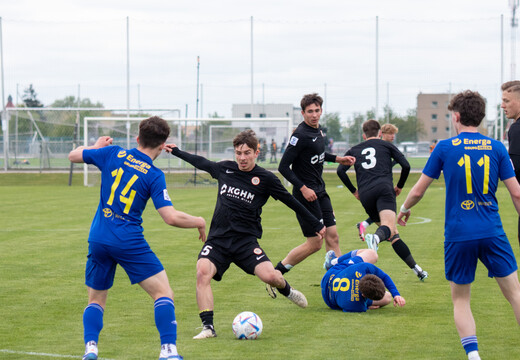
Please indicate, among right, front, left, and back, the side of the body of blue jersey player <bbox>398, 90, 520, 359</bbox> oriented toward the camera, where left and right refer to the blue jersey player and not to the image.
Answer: back

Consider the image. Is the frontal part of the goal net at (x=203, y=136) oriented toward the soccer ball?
yes

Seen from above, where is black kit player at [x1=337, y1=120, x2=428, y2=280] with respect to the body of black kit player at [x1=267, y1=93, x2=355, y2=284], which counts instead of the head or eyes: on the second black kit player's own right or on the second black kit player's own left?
on the second black kit player's own left

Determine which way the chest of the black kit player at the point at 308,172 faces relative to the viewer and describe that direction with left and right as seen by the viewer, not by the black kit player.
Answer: facing the viewer and to the right of the viewer

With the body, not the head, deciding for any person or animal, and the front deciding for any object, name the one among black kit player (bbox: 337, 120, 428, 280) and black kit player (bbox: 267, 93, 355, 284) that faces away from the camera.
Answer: black kit player (bbox: 337, 120, 428, 280)

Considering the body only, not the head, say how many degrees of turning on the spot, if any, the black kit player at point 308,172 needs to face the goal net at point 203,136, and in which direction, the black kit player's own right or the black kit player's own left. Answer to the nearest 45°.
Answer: approximately 135° to the black kit player's own left

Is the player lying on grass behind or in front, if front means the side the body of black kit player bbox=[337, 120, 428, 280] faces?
behind

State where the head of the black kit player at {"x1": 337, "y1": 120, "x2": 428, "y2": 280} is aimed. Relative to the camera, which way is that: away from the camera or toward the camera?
away from the camera

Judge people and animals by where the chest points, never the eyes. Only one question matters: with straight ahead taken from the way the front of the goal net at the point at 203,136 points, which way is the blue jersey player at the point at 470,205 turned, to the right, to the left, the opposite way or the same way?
the opposite way

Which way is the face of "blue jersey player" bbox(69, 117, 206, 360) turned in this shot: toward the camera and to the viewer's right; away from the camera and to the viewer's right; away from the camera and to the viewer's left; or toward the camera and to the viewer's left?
away from the camera and to the viewer's right

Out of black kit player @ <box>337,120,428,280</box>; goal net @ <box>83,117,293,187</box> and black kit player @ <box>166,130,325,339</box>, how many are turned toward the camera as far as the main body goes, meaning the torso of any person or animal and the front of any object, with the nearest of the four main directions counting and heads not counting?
2

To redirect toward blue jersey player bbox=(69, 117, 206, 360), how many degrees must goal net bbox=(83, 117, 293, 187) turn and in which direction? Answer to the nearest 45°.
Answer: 0° — it already faces them

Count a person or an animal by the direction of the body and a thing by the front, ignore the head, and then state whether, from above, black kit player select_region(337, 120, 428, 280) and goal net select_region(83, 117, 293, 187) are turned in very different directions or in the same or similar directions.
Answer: very different directions

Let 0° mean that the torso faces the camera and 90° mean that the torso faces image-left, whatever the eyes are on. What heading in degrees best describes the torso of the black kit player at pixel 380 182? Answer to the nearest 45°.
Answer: approximately 180°
